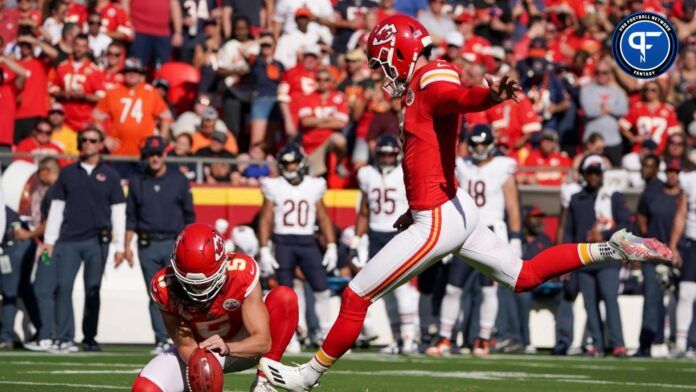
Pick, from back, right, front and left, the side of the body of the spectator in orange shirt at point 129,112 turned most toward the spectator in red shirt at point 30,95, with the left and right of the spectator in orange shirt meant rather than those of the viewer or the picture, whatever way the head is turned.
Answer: right

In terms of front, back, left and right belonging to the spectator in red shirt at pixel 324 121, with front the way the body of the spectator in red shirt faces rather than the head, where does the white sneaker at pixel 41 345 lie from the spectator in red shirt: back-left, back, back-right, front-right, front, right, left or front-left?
front-right

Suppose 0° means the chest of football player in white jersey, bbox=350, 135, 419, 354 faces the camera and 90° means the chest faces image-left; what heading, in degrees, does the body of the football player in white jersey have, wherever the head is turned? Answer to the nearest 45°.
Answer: approximately 0°

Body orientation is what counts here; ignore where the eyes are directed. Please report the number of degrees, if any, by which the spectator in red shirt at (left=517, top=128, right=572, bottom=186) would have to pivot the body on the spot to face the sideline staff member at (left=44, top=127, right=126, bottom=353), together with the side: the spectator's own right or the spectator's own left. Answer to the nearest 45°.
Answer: approximately 45° to the spectator's own right

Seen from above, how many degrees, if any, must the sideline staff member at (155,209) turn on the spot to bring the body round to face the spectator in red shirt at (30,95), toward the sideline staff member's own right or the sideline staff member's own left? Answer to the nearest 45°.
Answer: approximately 135° to the sideline staff member's own right

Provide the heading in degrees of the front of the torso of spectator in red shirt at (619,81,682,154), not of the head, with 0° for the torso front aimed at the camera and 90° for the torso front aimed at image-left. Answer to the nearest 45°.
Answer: approximately 0°

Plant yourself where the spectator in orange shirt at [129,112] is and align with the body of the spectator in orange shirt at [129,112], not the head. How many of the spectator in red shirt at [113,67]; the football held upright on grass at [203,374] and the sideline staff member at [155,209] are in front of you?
2
